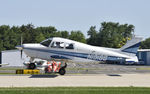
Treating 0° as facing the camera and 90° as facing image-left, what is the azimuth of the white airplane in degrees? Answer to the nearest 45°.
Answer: approximately 90°
